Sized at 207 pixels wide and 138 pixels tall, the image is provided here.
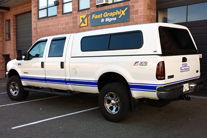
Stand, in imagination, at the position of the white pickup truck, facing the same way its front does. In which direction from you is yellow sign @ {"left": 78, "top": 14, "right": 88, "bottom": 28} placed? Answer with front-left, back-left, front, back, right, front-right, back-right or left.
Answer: front-right

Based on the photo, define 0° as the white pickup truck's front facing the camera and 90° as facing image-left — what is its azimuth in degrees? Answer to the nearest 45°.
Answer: approximately 135°
